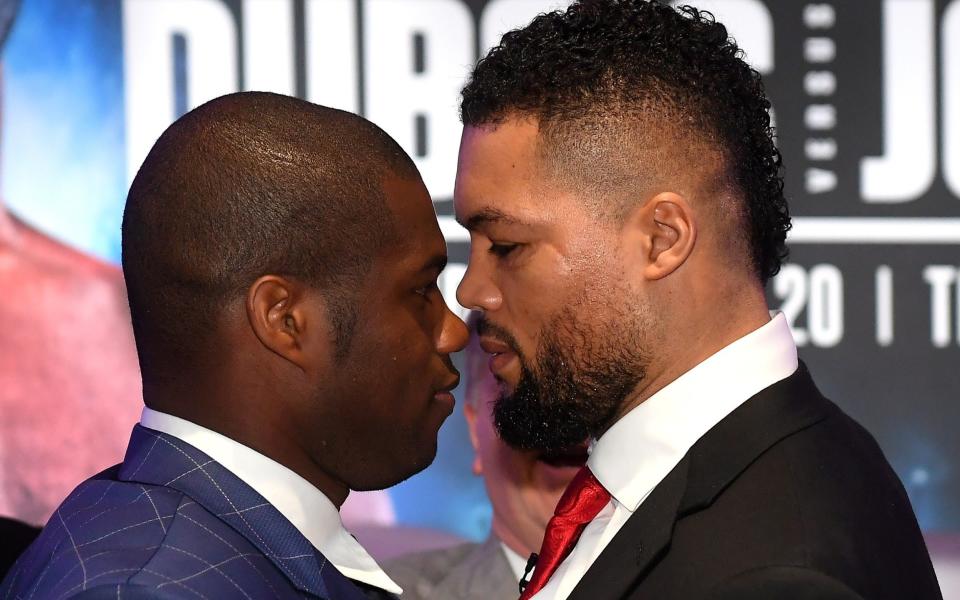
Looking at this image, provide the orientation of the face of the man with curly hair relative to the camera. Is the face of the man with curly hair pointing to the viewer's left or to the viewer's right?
to the viewer's left

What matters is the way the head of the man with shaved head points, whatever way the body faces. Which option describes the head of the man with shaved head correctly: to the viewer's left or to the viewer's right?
to the viewer's right

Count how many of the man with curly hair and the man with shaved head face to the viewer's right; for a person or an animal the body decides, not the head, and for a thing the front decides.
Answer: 1

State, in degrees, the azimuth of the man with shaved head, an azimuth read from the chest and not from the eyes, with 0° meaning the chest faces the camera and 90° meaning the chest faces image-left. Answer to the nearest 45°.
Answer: approximately 270°

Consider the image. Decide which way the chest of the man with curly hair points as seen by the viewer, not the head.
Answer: to the viewer's left

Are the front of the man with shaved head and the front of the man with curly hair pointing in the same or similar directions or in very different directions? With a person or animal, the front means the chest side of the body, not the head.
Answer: very different directions

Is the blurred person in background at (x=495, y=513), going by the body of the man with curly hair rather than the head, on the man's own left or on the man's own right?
on the man's own right
